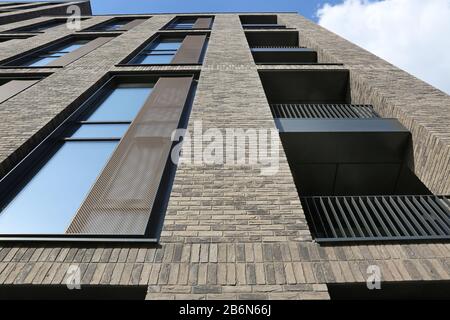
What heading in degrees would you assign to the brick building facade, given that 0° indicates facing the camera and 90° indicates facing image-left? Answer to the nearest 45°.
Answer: approximately 0°
